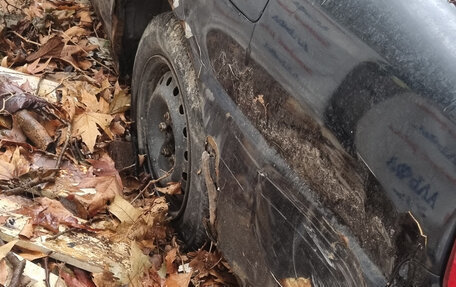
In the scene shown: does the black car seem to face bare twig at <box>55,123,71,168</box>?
yes

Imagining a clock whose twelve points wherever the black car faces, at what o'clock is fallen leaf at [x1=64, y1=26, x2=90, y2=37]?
The fallen leaf is roughly at 12 o'clock from the black car.

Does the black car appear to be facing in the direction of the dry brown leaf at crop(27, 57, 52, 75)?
yes

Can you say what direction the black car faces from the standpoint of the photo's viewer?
facing away from the viewer and to the left of the viewer

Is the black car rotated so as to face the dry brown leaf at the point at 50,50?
yes
